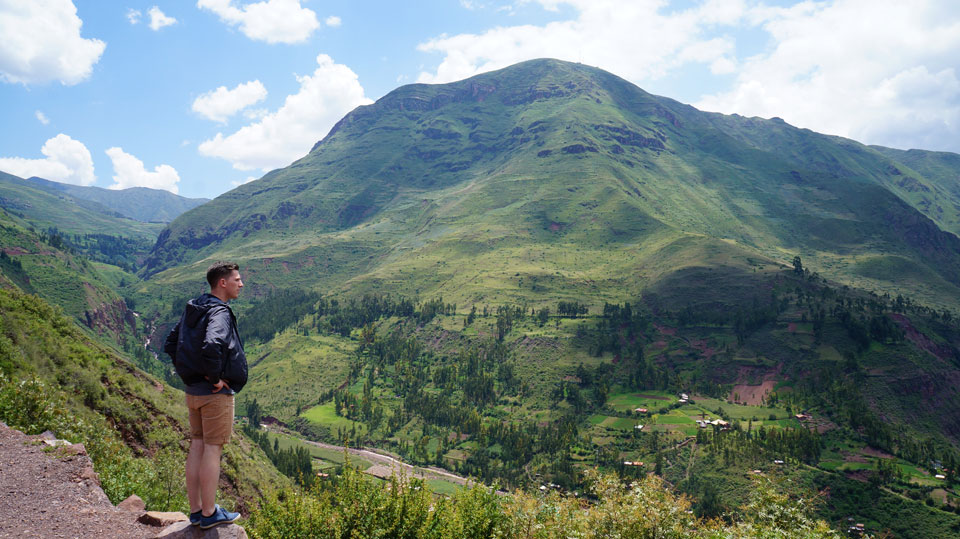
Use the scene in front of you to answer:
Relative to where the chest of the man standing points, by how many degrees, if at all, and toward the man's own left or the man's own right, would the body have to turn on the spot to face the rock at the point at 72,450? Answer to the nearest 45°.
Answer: approximately 90° to the man's own left

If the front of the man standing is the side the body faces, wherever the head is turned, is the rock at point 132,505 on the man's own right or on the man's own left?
on the man's own left

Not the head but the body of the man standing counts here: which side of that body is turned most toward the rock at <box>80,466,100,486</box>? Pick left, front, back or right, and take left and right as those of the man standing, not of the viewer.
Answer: left

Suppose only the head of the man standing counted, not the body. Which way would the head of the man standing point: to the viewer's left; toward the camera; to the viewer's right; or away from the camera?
to the viewer's right

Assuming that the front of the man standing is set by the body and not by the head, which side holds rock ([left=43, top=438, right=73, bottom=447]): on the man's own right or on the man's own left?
on the man's own left

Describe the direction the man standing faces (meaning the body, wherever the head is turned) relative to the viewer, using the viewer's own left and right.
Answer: facing away from the viewer and to the right of the viewer
